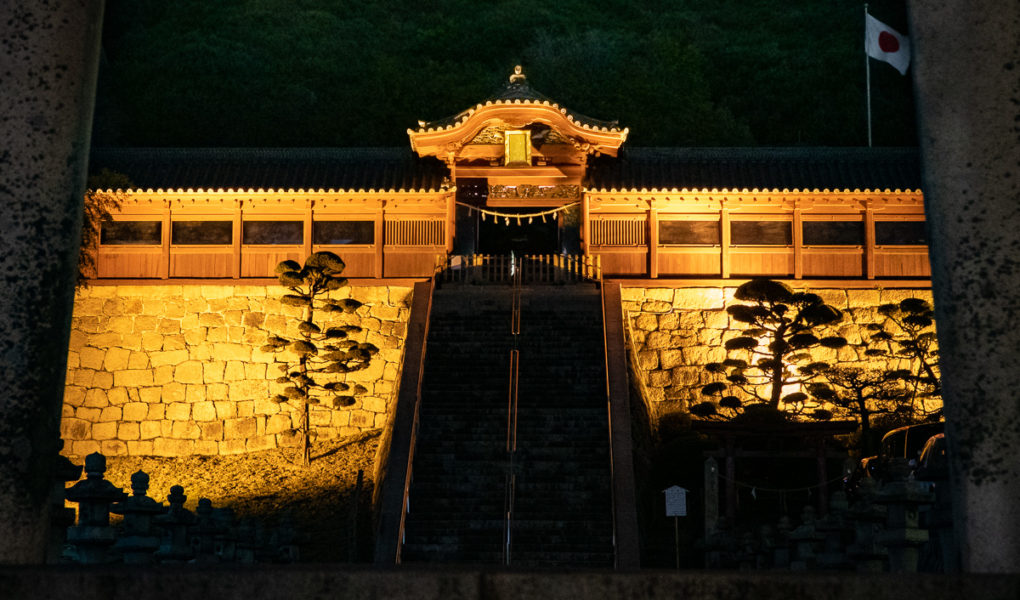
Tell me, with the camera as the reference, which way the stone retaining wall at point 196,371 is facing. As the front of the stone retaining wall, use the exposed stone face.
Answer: facing the viewer

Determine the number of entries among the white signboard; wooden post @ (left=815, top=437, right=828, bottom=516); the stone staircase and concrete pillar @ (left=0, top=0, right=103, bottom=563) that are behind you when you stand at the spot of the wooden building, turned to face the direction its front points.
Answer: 0

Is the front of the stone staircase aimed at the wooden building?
no

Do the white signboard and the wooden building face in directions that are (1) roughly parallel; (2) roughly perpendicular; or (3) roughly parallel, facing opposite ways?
roughly parallel

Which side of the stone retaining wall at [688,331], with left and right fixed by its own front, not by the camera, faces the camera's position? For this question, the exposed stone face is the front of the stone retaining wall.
front

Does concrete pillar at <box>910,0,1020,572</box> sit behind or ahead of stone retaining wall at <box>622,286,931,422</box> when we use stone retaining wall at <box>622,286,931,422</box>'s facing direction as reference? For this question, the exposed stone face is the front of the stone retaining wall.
ahead

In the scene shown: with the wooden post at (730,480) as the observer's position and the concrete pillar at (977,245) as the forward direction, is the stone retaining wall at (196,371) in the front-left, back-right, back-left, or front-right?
back-right

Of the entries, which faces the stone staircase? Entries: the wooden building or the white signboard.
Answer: the wooden building

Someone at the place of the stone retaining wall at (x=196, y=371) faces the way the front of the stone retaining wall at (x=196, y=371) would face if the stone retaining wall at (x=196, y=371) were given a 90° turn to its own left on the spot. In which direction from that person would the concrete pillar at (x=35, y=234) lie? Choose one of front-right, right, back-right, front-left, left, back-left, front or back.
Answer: right

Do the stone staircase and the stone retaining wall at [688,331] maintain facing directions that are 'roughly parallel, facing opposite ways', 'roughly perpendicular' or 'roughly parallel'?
roughly parallel

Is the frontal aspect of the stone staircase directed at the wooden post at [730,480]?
no

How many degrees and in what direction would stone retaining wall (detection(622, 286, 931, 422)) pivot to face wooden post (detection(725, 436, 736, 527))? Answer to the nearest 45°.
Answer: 0° — it already faces it

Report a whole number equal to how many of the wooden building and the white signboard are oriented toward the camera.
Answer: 2

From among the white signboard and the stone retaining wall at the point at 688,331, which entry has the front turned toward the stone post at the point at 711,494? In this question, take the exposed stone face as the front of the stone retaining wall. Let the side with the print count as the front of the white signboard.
the stone retaining wall

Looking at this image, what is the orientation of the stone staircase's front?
toward the camera

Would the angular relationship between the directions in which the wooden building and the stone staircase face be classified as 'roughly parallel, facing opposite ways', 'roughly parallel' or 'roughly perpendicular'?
roughly parallel

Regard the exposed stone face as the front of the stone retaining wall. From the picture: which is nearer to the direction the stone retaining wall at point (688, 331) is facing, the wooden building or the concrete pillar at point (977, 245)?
the concrete pillar

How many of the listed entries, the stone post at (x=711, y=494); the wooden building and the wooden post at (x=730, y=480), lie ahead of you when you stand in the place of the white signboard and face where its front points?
0
